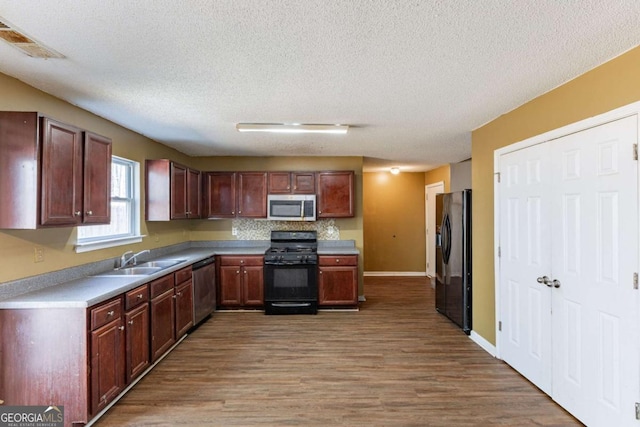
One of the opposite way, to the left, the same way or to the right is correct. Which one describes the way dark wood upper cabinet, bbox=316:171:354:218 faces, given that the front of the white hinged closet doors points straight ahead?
to the left

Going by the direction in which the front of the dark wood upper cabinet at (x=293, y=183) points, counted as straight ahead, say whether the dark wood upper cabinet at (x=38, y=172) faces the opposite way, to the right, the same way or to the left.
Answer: to the left

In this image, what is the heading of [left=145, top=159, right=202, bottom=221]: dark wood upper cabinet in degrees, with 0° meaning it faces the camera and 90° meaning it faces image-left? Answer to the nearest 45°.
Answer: approximately 315°

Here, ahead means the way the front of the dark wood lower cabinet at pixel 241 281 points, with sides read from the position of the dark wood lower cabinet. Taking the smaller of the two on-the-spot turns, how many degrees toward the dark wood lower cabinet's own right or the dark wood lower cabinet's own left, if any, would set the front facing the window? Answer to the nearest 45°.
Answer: approximately 45° to the dark wood lower cabinet's own right

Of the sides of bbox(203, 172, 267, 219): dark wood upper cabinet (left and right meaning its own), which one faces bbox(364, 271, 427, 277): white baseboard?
left

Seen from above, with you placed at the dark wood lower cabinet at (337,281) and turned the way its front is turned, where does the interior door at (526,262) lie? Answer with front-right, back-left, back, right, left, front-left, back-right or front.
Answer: front-left

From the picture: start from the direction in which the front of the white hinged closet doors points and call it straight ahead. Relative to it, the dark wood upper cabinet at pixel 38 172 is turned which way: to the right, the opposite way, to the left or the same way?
the opposite way

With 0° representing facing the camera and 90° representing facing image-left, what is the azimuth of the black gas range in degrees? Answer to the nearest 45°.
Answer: approximately 0°

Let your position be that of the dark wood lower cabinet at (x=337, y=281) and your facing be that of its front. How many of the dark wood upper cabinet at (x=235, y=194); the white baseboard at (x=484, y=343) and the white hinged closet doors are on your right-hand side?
1

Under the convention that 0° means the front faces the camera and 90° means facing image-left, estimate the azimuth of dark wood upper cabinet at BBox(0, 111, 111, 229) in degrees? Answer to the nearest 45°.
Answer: approximately 315°

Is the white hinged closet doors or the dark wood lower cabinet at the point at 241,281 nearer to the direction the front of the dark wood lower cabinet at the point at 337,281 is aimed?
the white hinged closet doors

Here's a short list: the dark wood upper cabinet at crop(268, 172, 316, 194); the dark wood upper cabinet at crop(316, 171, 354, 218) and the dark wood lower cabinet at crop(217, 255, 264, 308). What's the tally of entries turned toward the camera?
3

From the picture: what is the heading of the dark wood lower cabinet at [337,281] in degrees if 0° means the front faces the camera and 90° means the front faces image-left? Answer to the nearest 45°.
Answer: approximately 0°

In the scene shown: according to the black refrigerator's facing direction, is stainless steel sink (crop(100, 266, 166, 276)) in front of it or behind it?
in front

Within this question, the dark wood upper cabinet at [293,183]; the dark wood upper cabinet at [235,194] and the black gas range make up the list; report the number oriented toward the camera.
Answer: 3
